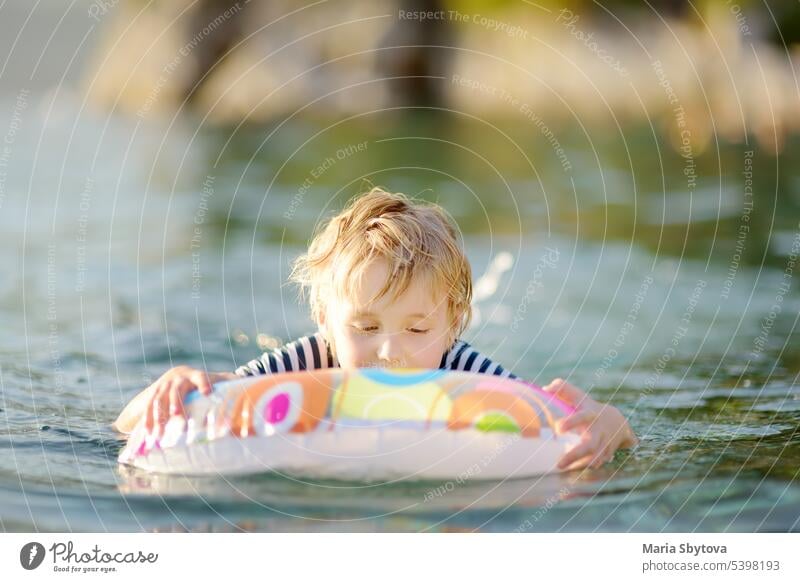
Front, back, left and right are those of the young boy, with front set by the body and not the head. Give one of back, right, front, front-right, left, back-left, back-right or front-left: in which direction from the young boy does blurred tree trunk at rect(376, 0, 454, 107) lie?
back

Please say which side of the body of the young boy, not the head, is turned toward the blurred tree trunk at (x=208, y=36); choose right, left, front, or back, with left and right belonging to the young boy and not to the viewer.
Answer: back

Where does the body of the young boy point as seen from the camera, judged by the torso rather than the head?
toward the camera
